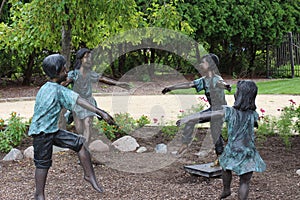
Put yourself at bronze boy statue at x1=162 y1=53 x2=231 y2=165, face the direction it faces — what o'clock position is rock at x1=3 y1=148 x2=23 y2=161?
The rock is roughly at 2 o'clock from the bronze boy statue.

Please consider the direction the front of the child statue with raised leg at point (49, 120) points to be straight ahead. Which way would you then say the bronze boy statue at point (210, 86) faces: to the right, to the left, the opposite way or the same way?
the opposite way

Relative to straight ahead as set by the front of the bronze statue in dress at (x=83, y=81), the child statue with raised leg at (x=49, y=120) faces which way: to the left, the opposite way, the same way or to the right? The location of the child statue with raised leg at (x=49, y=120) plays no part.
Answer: to the left

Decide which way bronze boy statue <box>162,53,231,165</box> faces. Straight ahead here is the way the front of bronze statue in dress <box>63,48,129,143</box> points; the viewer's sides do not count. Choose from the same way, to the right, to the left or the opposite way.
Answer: to the right

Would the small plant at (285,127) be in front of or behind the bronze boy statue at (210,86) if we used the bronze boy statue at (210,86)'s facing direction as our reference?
behind

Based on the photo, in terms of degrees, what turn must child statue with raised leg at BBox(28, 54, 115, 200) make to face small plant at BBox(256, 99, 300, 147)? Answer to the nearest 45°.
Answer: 0° — it already faces it

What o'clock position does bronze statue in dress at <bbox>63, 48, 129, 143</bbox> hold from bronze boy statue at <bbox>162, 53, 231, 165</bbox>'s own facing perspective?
The bronze statue in dress is roughly at 2 o'clock from the bronze boy statue.

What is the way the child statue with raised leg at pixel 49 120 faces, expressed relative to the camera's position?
facing away from the viewer and to the right of the viewer

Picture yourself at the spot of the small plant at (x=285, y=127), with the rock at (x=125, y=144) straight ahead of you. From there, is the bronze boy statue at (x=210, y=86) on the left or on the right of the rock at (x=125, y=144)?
left

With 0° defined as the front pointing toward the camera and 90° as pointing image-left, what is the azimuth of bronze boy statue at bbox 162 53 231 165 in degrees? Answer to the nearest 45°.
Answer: approximately 45°
